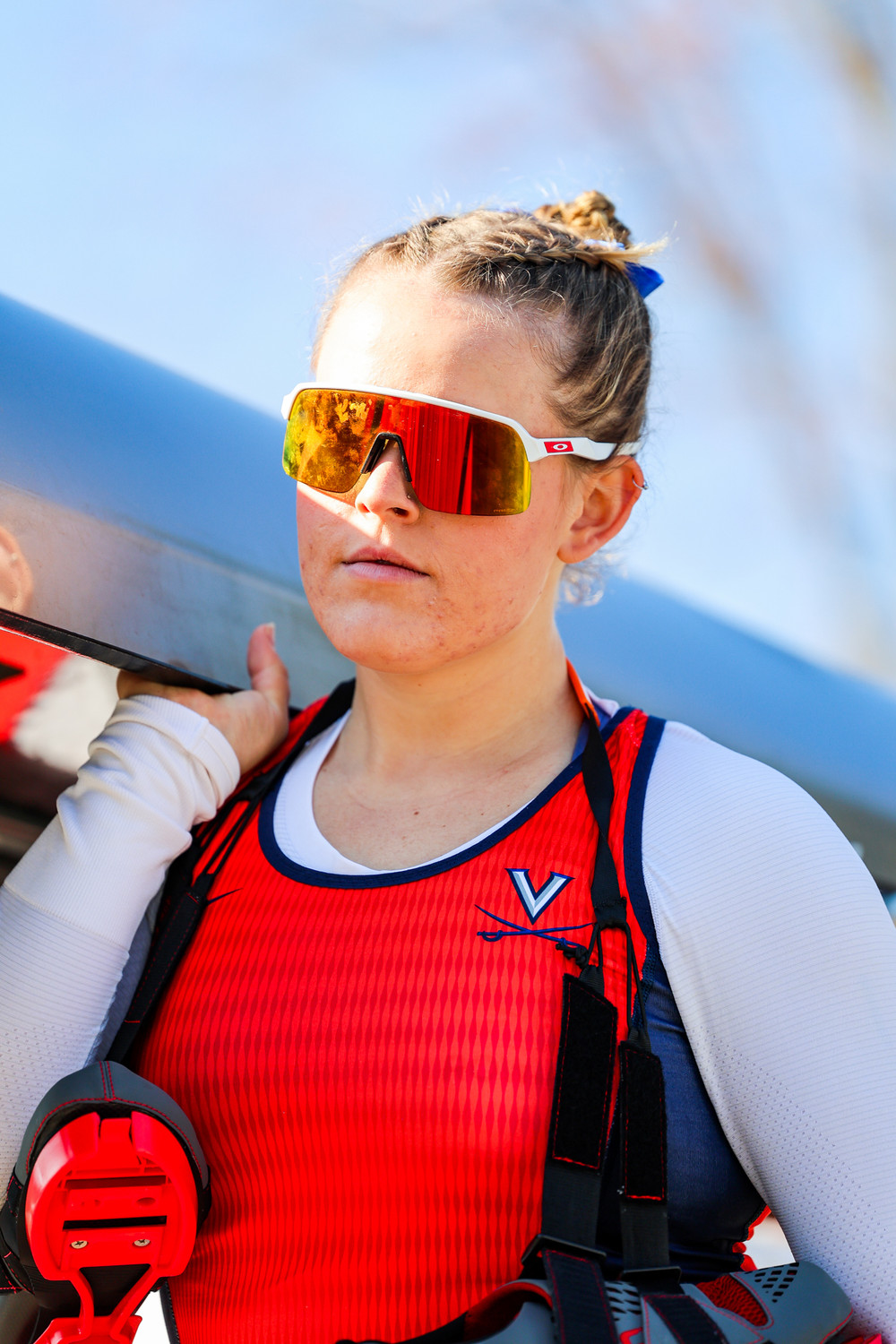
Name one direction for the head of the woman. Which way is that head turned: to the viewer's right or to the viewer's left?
to the viewer's left

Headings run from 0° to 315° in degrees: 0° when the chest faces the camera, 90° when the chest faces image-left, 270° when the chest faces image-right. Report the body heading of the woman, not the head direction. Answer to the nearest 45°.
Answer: approximately 45°
